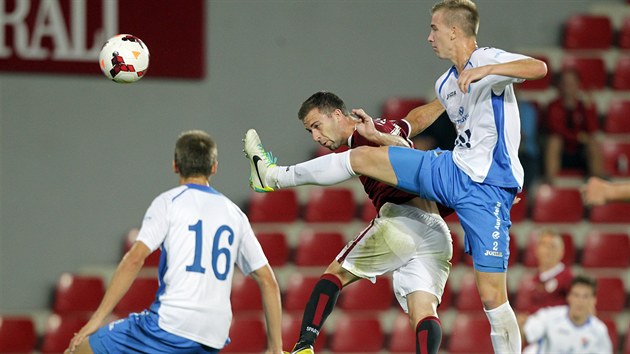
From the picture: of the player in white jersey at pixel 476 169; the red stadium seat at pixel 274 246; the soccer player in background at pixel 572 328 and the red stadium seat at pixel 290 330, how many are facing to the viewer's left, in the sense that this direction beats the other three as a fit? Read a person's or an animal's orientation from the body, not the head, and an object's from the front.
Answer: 1

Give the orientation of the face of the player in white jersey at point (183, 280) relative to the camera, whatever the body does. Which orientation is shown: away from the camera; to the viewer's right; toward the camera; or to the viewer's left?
away from the camera

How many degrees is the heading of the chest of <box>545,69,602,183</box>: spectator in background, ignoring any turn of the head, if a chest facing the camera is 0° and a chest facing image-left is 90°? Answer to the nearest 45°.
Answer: approximately 0°

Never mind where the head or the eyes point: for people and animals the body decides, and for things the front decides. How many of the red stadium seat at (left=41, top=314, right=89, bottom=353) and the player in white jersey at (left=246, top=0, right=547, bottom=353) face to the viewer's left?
1

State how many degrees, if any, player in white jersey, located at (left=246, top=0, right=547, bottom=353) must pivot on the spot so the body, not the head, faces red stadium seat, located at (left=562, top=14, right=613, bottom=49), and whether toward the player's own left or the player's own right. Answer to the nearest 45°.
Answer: approximately 90° to the player's own right

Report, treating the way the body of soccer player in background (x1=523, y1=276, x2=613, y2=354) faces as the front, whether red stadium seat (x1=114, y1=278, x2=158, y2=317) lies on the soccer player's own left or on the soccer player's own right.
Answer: on the soccer player's own right

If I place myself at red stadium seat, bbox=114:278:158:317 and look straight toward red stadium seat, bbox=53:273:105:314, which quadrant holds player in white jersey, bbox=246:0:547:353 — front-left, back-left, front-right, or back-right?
back-left

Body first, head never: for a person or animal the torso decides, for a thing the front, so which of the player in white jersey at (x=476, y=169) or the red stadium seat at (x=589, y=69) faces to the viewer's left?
the player in white jersey

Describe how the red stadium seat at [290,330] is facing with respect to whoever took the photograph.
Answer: facing the viewer

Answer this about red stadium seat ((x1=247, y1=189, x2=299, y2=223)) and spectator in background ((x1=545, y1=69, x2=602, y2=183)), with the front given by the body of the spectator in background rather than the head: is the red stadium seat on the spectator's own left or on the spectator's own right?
on the spectator's own right

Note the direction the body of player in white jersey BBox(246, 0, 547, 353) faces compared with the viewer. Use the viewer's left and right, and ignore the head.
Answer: facing to the left of the viewer

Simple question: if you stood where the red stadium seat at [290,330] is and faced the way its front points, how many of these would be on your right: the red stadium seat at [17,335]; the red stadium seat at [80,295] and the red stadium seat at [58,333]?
3

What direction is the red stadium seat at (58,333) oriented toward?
toward the camera

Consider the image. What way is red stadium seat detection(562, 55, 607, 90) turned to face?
toward the camera

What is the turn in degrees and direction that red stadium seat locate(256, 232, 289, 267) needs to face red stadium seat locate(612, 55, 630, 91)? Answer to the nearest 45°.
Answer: approximately 90° to its left

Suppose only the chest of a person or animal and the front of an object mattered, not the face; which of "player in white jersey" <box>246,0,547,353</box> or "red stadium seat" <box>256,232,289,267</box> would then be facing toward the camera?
the red stadium seat

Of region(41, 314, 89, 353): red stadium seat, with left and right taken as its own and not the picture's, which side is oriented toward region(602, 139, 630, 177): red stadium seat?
left
